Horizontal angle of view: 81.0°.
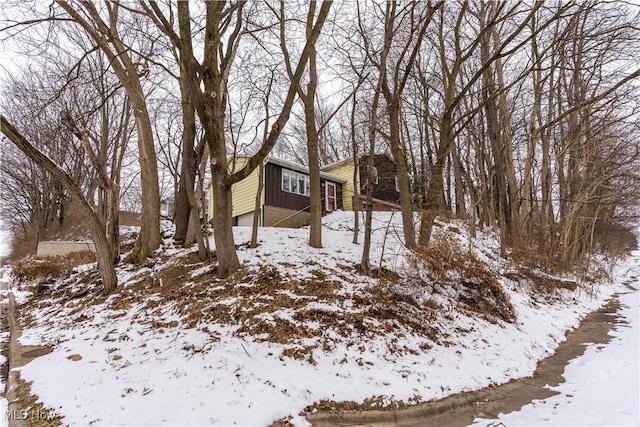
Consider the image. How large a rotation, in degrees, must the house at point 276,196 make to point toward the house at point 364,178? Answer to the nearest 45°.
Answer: approximately 90° to its left

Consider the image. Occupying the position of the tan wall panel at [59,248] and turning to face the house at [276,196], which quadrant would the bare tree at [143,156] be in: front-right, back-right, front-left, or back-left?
front-right

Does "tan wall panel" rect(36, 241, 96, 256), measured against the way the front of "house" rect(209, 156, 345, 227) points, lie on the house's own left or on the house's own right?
on the house's own right

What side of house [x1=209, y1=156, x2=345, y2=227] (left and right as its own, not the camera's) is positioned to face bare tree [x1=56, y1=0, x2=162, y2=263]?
right

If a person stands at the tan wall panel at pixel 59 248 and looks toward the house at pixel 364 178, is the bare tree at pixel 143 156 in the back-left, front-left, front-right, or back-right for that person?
front-right

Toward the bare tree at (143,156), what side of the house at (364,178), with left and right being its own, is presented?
right

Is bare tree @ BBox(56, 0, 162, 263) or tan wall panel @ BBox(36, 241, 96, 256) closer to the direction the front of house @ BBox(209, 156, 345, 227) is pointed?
the bare tree

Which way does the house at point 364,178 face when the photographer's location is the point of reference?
facing the viewer and to the right of the viewer

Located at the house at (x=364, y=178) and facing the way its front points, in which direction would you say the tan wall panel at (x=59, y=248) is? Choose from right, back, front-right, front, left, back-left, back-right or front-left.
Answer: right
